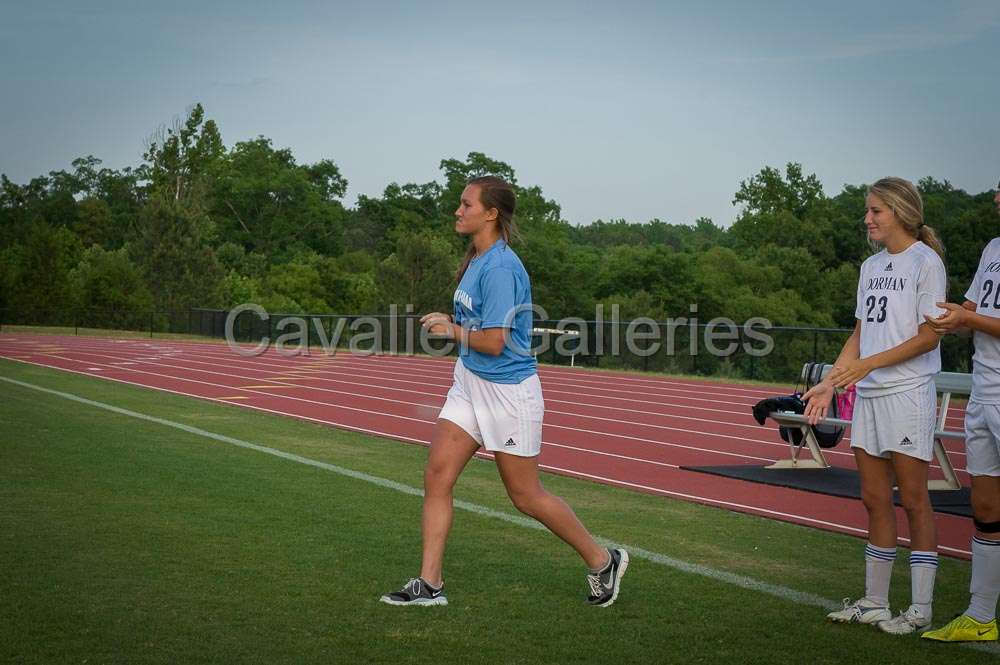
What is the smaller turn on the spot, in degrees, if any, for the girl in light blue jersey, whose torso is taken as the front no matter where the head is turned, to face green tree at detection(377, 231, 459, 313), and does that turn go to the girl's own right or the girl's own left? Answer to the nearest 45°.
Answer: approximately 90° to the girl's own right

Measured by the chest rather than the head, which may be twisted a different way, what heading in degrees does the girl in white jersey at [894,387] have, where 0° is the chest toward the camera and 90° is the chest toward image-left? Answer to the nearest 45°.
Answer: approximately 45°

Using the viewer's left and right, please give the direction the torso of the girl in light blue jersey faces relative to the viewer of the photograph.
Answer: facing to the left of the viewer

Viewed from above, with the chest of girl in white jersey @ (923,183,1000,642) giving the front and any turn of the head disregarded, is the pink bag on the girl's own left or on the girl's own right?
on the girl's own right

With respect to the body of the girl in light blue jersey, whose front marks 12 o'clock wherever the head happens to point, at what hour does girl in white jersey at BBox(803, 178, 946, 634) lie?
The girl in white jersey is roughly at 6 o'clock from the girl in light blue jersey.

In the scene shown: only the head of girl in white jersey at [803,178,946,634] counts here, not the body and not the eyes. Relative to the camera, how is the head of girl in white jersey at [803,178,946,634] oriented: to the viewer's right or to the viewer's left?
to the viewer's left
